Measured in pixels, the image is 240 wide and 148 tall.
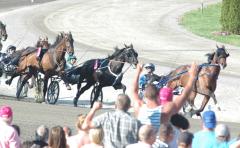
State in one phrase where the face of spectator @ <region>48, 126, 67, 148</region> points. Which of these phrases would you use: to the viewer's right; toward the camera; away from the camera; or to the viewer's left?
away from the camera

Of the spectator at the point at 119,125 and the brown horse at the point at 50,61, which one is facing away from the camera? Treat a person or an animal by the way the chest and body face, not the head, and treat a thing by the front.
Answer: the spectator

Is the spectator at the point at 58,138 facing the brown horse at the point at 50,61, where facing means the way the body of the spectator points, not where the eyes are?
yes

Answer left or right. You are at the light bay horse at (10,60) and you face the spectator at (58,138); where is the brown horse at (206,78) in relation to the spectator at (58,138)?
left

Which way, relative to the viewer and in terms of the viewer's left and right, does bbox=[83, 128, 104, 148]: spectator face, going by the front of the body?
facing away from the viewer

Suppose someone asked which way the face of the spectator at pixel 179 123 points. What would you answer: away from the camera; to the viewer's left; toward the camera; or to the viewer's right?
away from the camera

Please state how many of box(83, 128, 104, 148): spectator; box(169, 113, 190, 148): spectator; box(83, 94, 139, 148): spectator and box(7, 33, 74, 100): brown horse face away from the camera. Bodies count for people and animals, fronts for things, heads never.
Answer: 3

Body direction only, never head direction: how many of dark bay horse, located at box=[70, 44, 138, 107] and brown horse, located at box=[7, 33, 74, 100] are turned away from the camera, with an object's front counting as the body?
0

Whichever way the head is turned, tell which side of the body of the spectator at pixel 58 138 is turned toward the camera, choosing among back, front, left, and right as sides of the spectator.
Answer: back

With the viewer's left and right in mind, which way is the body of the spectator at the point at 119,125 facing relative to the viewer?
facing away from the viewer

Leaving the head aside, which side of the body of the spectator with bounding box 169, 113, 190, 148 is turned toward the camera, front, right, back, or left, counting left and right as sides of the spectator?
back
